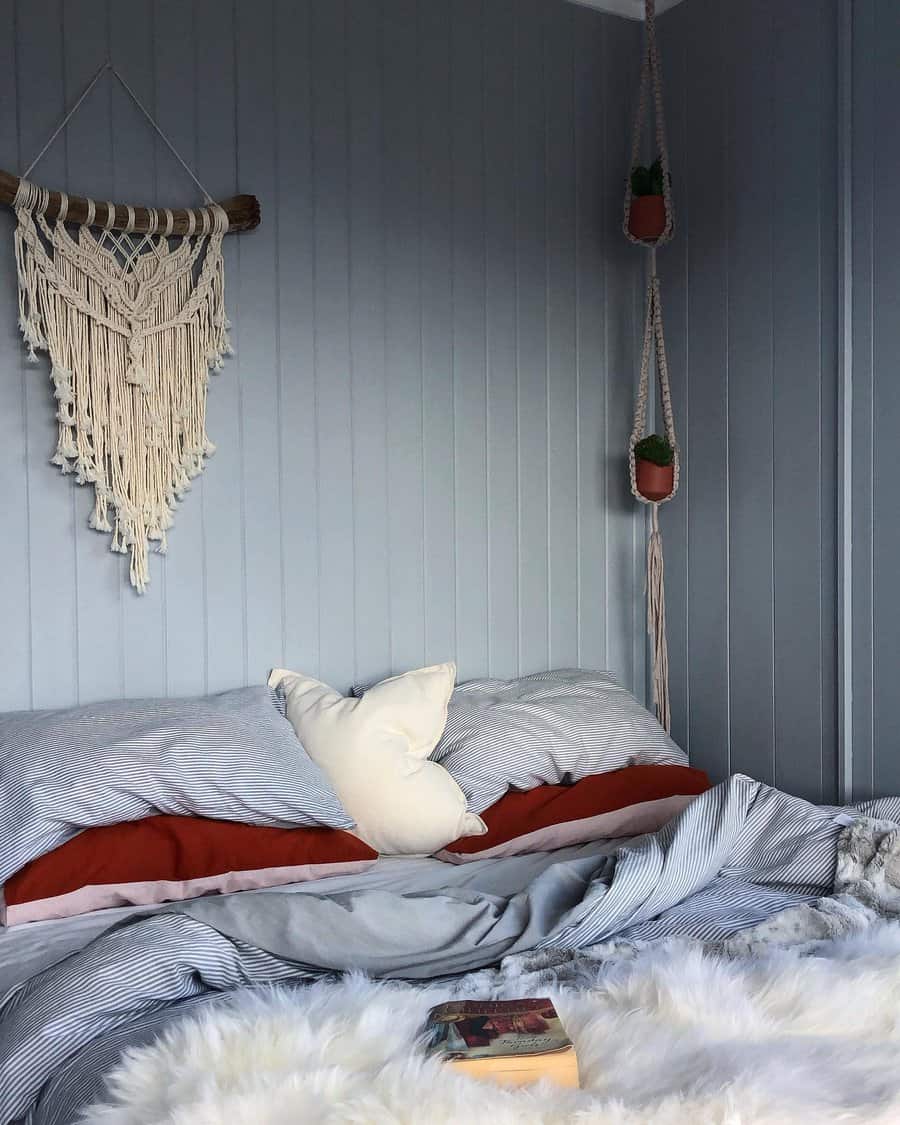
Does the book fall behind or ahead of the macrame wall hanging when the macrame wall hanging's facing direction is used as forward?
ahead

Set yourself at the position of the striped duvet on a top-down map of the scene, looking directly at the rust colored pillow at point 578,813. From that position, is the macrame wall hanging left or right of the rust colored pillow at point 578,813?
left

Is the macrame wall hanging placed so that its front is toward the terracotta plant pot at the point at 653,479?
no

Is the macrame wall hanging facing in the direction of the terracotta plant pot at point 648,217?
no

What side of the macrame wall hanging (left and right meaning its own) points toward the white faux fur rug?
front

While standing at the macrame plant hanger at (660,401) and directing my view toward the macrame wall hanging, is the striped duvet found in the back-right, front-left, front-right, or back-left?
front-left

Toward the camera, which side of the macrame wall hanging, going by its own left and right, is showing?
front

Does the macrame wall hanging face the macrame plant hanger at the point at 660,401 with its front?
no

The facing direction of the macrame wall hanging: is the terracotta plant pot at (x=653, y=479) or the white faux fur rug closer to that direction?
the white faux fur rug

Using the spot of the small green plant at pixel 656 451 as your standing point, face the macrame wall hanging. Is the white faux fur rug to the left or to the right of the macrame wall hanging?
left

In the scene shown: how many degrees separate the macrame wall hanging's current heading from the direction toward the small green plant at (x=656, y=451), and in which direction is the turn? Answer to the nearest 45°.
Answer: approximately 90° to its left
